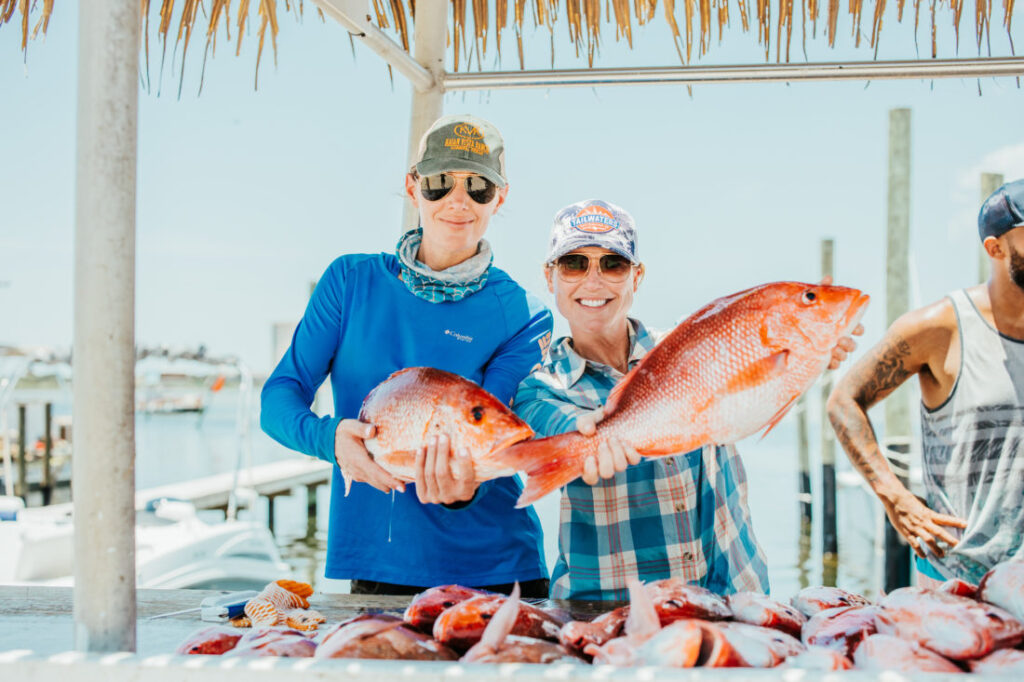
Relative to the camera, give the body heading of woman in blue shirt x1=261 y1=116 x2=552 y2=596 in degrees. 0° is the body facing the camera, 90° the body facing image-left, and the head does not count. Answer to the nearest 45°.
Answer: approximately 0°

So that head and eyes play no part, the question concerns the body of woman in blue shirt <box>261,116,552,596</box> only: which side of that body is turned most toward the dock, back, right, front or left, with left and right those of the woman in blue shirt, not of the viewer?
back

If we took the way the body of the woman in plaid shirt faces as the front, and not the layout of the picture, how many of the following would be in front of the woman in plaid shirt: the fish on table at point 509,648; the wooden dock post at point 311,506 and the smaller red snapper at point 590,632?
2

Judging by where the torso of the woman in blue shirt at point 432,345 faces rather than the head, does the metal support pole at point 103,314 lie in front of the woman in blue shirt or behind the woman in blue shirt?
in front

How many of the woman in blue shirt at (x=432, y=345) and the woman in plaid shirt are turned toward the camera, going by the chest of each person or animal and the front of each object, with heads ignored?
2

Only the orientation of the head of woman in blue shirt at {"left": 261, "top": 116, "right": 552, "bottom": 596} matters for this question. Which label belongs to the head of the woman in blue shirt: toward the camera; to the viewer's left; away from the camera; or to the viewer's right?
toward the camera

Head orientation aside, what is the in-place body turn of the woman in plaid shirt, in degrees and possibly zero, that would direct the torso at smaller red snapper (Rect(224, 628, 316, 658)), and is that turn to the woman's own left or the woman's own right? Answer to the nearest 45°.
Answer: approximately 45° to the woman's own right

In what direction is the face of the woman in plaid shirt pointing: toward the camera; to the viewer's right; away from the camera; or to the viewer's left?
toward the camera

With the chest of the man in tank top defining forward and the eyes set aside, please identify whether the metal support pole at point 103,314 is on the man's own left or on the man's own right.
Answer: on the man's own right

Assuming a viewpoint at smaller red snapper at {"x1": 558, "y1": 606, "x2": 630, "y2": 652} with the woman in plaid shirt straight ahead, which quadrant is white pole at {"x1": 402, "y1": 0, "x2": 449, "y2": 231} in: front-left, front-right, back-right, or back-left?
front-left

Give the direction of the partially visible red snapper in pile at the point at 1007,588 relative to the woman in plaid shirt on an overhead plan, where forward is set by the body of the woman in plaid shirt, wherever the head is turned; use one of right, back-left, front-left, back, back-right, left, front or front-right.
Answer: front-left

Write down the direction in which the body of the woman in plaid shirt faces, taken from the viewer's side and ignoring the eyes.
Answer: toward the camera

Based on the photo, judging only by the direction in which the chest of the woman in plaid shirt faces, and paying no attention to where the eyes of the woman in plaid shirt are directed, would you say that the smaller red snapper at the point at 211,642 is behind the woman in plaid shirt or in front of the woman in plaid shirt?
in front
